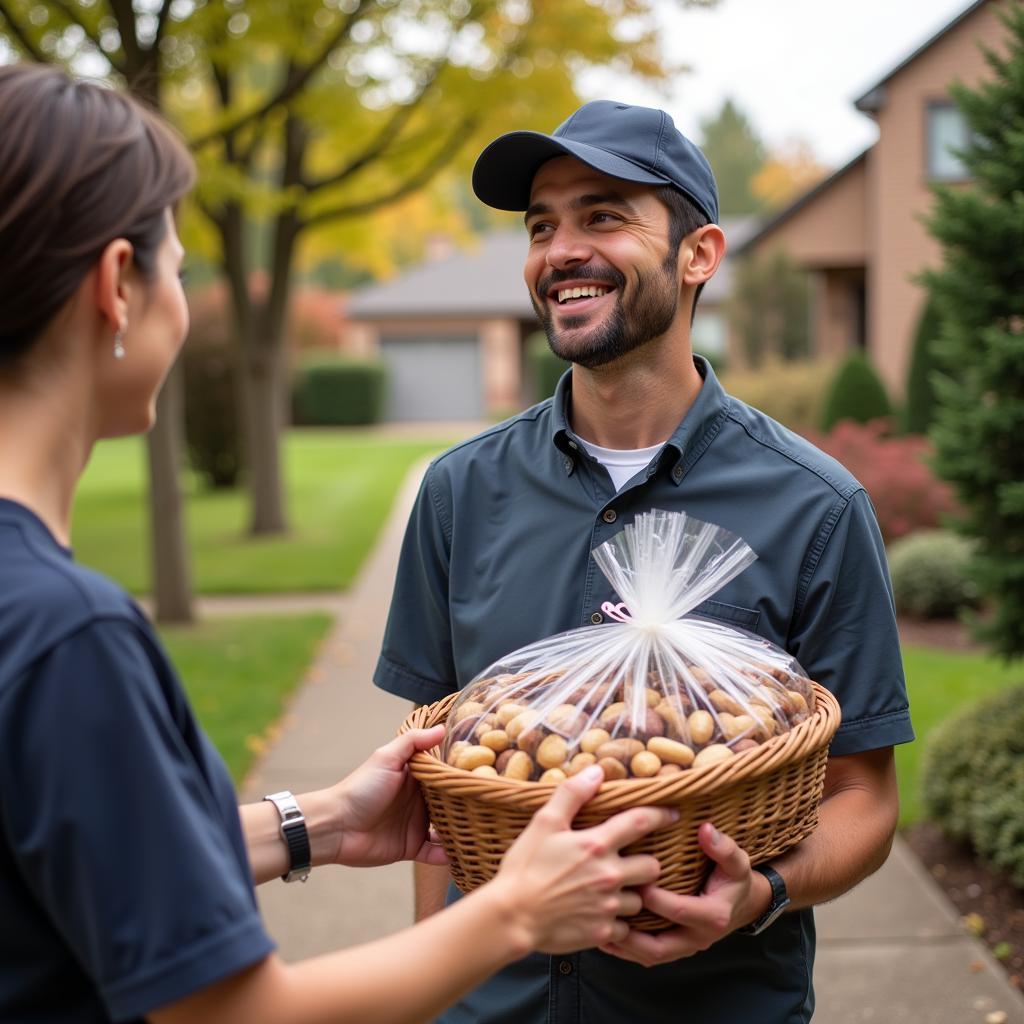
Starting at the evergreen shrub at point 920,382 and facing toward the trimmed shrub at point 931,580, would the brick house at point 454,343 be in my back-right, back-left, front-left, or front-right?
back-right

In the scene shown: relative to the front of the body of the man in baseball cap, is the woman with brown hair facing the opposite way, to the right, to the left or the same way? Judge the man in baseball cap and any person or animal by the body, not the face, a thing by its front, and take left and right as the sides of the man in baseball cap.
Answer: the opposite way

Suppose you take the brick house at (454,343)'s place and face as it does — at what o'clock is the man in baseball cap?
The man in baseball cap is roughly at 12 o'clock from the brick house.

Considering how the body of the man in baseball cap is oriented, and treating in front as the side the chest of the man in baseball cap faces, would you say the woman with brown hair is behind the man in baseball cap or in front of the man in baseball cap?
in front

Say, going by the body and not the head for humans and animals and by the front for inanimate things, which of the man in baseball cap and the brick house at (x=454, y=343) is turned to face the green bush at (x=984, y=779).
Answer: the brick house

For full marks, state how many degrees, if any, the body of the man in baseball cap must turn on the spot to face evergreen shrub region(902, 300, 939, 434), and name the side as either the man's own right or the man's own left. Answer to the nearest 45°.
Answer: approximately 135° to the man's own right

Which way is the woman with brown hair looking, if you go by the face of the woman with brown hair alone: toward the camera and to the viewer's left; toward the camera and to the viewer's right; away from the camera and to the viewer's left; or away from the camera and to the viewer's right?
away from the camera and to the viewer's right

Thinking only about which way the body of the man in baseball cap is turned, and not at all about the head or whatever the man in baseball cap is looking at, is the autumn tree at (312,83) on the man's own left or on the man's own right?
on the man's own right

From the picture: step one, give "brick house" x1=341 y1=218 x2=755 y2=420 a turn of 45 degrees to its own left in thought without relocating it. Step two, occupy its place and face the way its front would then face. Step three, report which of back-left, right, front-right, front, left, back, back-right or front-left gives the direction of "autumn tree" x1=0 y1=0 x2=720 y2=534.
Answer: front-right

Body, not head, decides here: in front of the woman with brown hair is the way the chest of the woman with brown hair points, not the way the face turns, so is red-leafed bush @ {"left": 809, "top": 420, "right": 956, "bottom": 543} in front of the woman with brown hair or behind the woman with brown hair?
in front

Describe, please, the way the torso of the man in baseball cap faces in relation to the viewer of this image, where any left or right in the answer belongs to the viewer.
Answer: facing the viewer and to the left of the viewer

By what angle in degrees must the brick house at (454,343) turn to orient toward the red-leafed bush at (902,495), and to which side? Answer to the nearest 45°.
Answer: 0° — it already faces it

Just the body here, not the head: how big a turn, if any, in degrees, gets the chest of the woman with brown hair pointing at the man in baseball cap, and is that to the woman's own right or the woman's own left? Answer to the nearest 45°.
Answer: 0° — they already face them

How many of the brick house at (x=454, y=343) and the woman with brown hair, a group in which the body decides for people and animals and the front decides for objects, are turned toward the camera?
1

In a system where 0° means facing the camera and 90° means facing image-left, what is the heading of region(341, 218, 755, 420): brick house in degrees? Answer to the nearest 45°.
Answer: approximately 0°

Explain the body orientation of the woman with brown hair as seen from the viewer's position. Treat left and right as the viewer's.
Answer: facing away from the viewer and to the right of the viewer
